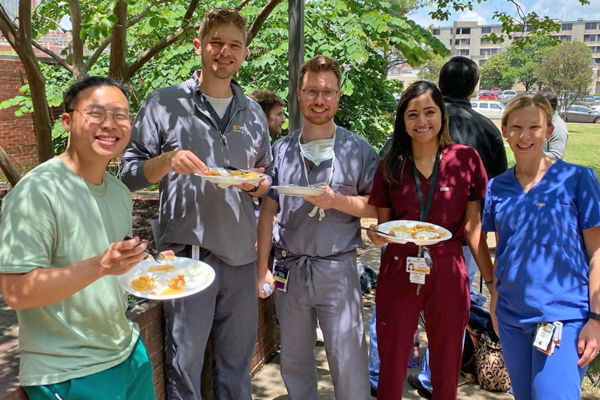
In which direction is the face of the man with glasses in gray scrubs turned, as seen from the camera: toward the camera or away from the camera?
toward the camera

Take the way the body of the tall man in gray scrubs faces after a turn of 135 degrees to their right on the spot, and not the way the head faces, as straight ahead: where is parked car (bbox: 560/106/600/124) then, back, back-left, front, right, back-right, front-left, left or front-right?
back-right

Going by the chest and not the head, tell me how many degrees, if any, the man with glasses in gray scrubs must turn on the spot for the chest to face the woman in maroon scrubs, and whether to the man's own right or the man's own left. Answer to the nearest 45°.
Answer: approximately 90° to the man's own left

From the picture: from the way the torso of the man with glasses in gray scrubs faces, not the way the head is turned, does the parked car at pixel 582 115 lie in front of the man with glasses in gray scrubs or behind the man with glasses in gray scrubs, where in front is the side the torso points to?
behind

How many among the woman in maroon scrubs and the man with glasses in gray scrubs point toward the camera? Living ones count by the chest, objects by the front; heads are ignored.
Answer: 2

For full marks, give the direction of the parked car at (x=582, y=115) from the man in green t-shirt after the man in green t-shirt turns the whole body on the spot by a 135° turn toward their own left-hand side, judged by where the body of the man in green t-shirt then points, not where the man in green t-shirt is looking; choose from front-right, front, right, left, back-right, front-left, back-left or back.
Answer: front-right

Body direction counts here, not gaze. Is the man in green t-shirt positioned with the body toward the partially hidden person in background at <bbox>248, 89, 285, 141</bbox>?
no

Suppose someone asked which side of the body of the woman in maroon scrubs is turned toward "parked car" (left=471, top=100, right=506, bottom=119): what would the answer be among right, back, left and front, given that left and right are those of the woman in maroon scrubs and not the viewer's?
back

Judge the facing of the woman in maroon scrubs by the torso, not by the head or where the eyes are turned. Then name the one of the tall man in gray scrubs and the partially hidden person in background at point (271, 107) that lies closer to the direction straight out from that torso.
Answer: the tall man in gray scrubs

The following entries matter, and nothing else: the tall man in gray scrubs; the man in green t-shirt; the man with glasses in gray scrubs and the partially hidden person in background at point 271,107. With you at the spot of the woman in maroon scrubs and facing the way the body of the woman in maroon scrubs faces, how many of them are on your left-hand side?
0

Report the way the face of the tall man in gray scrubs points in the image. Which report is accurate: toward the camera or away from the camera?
toward the camera

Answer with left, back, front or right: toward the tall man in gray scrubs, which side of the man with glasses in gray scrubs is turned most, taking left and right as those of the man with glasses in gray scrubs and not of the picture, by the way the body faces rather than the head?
right

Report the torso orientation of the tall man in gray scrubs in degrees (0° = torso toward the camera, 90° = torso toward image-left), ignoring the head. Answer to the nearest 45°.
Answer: approximately 315°

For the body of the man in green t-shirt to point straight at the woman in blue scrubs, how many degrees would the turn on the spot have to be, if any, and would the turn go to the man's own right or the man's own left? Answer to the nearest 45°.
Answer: approximately 45° to the man's own left

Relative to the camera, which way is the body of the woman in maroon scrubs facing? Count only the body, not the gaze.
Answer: toward the camera

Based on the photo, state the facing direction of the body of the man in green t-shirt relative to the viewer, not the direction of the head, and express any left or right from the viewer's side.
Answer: facing the viewer and to the right of the viewer
